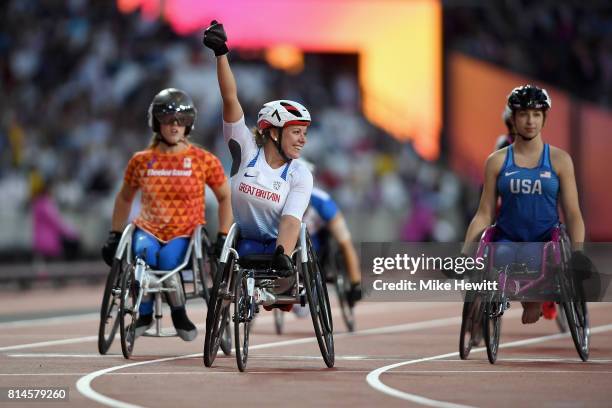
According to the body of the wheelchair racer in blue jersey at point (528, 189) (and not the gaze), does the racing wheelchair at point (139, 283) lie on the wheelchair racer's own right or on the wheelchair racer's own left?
on the wheelchair racer's own right

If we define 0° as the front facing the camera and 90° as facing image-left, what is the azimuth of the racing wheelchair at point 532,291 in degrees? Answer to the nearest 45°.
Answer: approximately 0°

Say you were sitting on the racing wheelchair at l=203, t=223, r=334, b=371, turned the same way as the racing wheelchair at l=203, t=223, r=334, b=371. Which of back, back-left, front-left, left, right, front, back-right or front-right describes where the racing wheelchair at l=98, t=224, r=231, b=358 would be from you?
back-right

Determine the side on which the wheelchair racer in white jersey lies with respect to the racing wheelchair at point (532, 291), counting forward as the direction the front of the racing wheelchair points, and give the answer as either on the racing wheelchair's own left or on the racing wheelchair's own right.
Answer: on the racing wheelchair's own right

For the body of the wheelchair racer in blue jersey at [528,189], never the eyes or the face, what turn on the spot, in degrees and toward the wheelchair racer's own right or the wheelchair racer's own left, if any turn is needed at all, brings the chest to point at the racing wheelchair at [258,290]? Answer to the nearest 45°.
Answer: approximately 45° to the wheelchair racer's own right

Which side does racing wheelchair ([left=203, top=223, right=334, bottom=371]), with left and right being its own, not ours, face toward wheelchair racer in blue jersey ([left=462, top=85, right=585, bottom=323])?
left

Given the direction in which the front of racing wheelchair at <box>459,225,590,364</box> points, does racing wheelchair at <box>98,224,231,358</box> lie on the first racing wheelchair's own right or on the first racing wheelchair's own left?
on the first racing wheelchair's own right

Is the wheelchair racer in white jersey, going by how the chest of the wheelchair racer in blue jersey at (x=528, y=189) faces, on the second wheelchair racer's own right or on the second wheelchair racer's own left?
on the second wheelchair racer's own right

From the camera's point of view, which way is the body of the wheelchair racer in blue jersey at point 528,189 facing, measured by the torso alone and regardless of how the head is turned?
toward the camera

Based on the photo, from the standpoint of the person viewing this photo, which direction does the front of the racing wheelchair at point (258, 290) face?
facing the viewer

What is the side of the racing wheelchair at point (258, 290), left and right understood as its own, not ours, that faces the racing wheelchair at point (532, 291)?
left
